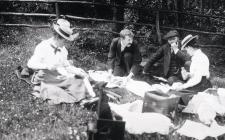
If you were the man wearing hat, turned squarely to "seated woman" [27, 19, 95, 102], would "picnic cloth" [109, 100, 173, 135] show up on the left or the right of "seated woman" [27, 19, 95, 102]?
left

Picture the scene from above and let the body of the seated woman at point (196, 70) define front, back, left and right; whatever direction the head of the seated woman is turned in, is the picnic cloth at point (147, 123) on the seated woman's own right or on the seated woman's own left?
on the seated woman's own left

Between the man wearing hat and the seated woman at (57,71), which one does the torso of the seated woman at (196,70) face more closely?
the seated woman

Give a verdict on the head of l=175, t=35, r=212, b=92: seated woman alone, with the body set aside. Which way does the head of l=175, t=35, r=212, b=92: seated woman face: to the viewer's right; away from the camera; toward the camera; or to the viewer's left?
to the viewer's left

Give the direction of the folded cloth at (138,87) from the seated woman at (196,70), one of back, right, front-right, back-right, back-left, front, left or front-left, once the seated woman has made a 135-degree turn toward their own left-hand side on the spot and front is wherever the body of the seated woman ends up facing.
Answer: back-right

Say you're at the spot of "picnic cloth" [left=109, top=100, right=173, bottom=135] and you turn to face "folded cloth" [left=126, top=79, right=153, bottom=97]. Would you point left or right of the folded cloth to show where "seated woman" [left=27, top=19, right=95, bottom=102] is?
left

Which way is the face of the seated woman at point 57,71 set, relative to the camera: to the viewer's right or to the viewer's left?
to the viewer's right

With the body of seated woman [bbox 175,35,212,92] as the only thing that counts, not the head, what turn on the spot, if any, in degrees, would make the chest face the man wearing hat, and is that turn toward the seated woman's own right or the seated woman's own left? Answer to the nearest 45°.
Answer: approximately 45° to the seated woman's own right

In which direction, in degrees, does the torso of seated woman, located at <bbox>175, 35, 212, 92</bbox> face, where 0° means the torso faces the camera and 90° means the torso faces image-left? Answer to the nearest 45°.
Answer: approximately 90°

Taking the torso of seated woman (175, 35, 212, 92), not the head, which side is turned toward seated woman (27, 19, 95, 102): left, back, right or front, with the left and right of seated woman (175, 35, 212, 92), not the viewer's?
front

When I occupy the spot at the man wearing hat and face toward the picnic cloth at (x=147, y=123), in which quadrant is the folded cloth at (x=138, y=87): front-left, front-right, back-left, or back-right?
front-right

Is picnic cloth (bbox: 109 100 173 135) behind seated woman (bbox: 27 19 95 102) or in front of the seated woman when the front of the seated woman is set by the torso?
in front

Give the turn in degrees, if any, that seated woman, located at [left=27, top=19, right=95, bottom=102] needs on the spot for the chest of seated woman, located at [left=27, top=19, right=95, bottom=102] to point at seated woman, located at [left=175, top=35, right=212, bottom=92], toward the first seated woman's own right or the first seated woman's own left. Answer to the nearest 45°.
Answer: approximately 45° to the first seated woman's own left
